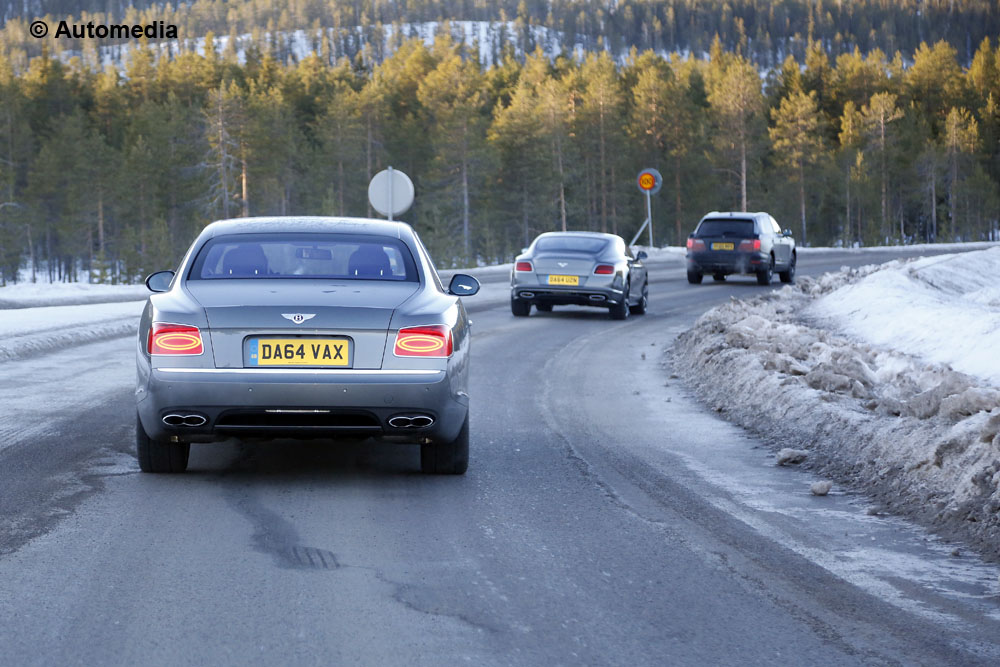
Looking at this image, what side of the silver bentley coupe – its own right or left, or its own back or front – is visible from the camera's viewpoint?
back

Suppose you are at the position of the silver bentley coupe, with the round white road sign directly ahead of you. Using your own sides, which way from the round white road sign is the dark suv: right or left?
right

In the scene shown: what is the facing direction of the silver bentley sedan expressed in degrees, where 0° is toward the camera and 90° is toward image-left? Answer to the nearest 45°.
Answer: approximately 180°

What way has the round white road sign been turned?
away from the camera

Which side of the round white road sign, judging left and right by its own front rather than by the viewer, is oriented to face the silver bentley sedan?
back

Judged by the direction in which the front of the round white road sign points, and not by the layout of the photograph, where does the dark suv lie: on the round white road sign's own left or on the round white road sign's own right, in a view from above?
on the round white road sign's own right

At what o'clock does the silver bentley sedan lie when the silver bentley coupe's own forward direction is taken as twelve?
The silver bentley sedan is roughly at 6 o'clock from the silver bentley coupe.

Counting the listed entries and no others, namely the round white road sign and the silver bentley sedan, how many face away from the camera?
2

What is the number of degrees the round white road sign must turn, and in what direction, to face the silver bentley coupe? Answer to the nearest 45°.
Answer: approximately 135° to its right
